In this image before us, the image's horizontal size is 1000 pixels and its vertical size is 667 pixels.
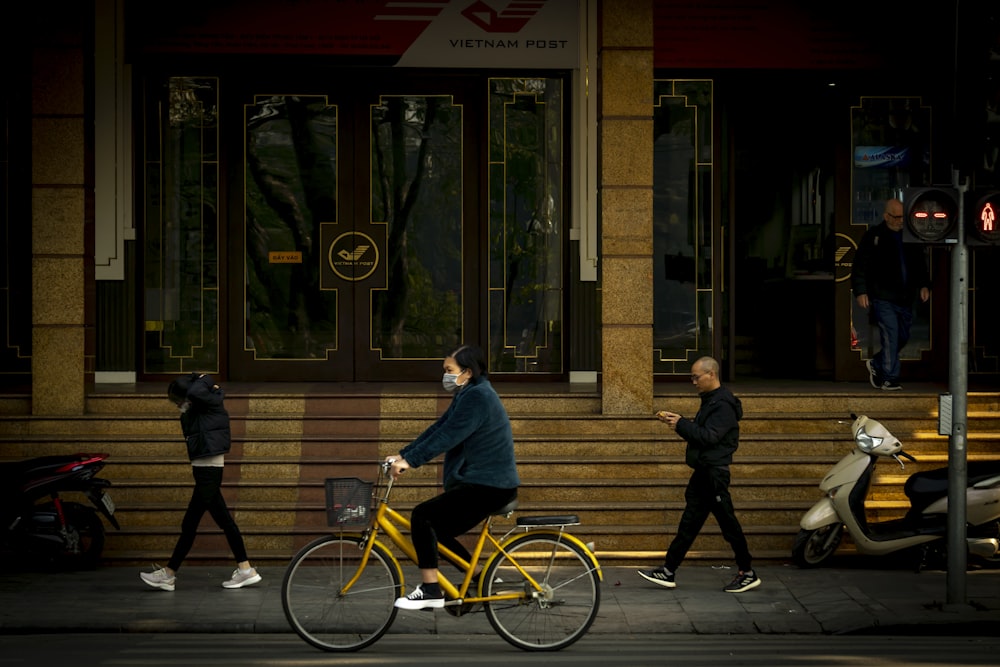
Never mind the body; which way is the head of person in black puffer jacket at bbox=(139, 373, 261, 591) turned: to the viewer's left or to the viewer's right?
to the viewer's left

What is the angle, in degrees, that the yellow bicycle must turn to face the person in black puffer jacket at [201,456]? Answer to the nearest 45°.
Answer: approximately 45° to its right

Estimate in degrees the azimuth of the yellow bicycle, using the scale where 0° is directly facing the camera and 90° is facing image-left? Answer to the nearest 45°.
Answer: approximately 90°

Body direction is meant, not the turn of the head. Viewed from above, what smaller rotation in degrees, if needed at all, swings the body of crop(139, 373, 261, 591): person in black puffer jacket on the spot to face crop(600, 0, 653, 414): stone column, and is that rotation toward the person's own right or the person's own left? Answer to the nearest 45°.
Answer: approximately 135° to the person's own right

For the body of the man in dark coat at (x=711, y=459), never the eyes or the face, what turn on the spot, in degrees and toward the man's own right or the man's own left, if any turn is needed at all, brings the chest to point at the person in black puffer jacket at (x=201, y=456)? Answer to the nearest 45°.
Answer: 0° — they already face them

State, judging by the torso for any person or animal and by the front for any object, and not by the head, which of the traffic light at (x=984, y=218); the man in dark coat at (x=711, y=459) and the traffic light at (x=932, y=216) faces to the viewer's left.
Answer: the man in dark coat

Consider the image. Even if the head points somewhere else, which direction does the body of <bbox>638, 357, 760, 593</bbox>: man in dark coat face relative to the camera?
to the viewer's left

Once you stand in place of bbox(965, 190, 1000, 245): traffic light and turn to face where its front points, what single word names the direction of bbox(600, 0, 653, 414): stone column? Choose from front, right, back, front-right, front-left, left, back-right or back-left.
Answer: back-right

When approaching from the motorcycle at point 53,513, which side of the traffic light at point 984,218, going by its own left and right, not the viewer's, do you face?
right

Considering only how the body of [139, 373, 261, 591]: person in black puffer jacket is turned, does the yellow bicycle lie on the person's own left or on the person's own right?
on the person's own left

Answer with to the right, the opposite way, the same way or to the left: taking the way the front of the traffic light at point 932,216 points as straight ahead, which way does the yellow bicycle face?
to the right
